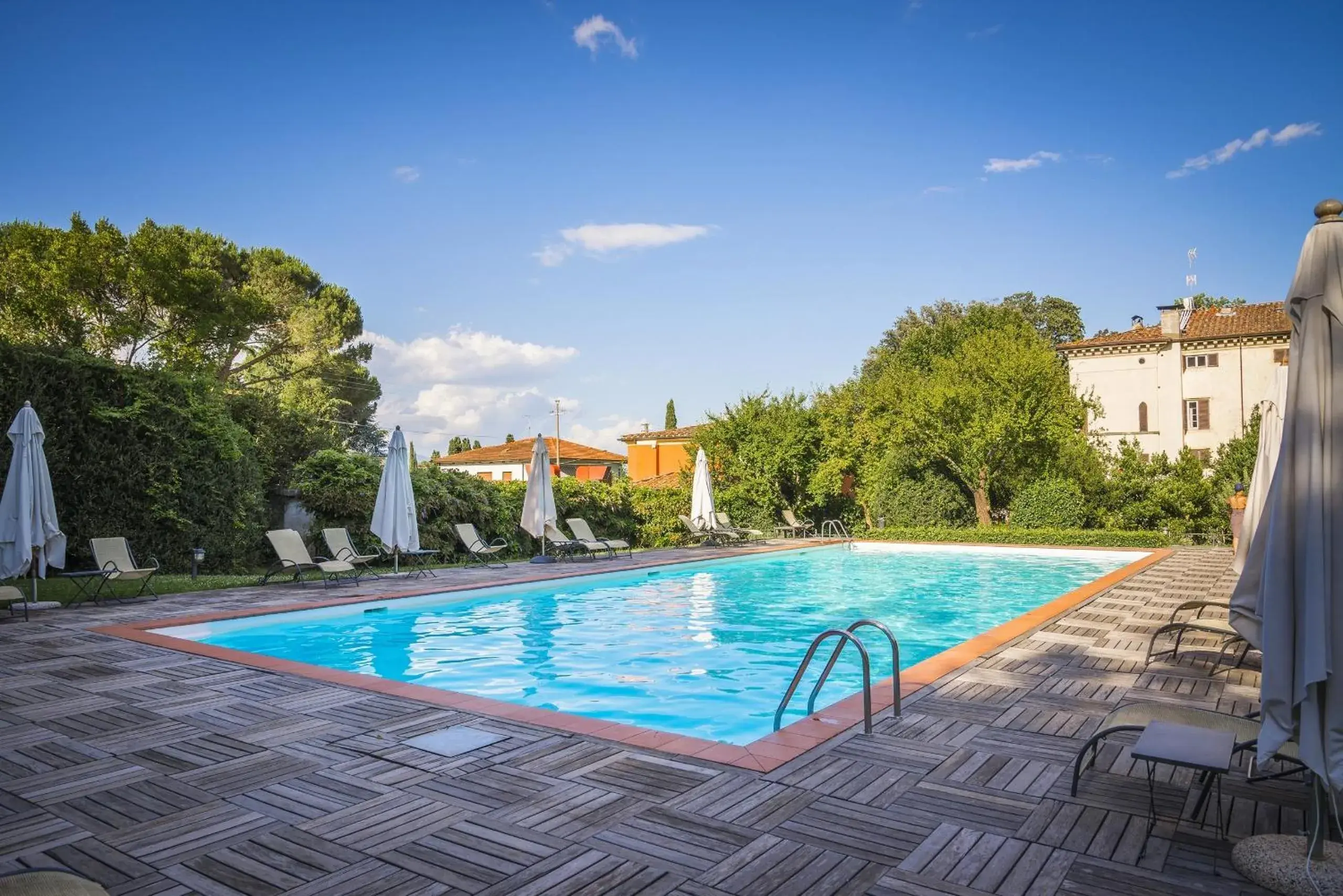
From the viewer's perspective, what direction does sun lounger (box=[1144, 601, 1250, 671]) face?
to the viewer's left

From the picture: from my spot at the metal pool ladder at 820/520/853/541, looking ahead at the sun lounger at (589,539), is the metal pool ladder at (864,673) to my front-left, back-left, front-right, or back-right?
front-left

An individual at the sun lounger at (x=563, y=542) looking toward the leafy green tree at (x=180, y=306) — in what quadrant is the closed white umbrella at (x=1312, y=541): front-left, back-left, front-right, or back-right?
back-left

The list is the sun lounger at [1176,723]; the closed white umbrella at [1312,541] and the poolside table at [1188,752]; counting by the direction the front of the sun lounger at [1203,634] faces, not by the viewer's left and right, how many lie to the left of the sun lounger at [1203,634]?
3

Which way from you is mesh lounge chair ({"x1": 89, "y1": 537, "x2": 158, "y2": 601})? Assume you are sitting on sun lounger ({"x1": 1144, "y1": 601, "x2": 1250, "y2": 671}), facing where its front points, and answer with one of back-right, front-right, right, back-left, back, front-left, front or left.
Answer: front

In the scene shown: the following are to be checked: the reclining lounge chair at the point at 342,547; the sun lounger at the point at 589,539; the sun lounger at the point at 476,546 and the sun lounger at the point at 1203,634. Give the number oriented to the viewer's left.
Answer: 1

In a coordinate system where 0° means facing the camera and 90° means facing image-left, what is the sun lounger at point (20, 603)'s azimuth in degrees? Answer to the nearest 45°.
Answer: approximately 270°

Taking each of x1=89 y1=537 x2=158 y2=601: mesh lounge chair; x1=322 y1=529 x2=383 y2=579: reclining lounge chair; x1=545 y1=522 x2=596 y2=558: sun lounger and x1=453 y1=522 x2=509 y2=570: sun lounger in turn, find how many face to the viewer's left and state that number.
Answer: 0

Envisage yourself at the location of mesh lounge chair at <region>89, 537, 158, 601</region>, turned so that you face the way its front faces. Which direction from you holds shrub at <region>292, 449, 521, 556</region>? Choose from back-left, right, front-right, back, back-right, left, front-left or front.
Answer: left

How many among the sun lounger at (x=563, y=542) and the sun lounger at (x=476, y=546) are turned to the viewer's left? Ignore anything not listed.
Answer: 0

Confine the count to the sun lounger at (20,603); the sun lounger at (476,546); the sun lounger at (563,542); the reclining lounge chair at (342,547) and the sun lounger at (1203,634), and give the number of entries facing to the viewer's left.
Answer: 1

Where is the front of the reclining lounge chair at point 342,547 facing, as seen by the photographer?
facing the viewer and to the right of the viewer

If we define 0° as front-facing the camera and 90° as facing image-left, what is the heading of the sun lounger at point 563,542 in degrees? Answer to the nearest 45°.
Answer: approximately 270°
